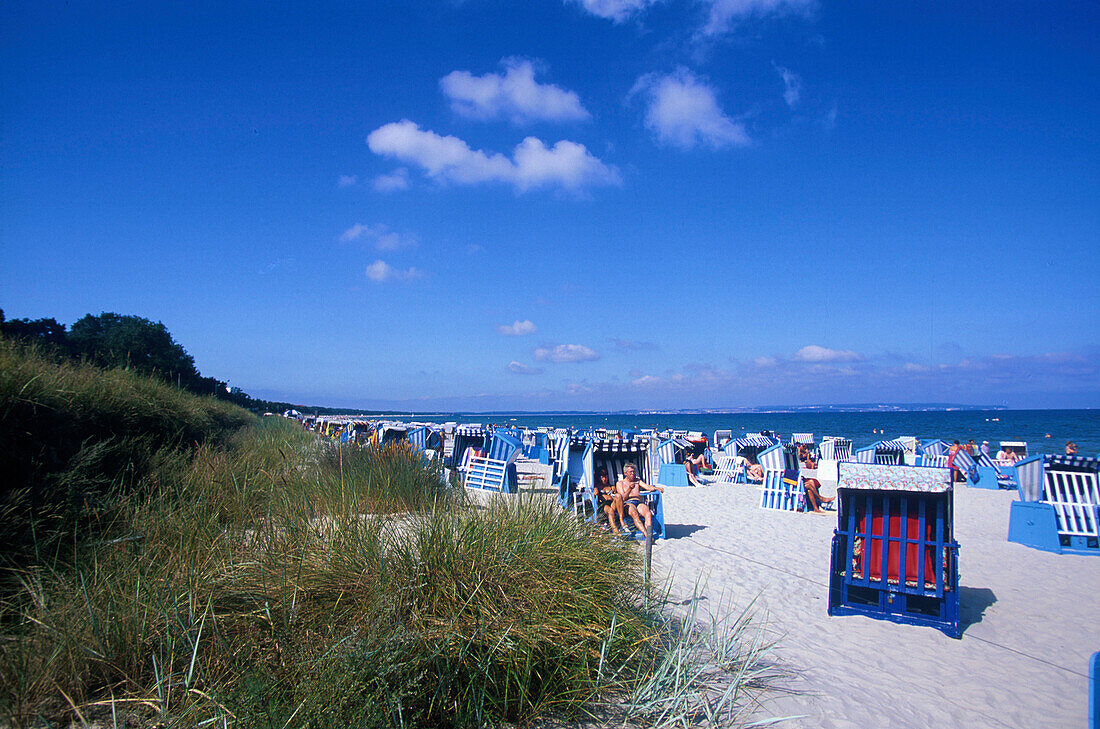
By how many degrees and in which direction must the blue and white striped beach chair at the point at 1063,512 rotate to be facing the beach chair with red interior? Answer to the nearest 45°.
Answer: approximately 45° to its right

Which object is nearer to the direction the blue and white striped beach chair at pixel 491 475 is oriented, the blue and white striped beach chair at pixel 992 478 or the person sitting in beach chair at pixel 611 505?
the person sitting in beach chair

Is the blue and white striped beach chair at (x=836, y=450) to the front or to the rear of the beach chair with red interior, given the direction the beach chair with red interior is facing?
to the rear

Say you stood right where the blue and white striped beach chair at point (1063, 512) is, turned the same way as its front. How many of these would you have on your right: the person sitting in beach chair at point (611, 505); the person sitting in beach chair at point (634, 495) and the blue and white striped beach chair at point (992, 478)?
2

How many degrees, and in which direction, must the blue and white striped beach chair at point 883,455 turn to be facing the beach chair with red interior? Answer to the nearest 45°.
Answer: approximately 45° to its right

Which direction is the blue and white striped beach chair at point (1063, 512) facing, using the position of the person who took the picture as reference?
facing the viewer and to the right of the viewer

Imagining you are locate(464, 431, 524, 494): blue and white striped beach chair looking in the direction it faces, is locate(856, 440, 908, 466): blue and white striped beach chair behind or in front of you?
behind

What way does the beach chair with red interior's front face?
toward the camera

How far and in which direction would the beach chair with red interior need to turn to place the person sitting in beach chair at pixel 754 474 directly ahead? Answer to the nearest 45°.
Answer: approximately 180°

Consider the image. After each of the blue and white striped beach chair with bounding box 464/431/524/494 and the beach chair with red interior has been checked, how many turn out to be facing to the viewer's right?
0

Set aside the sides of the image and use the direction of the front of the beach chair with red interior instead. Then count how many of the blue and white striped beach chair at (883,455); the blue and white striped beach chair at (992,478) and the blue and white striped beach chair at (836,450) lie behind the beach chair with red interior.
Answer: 3
